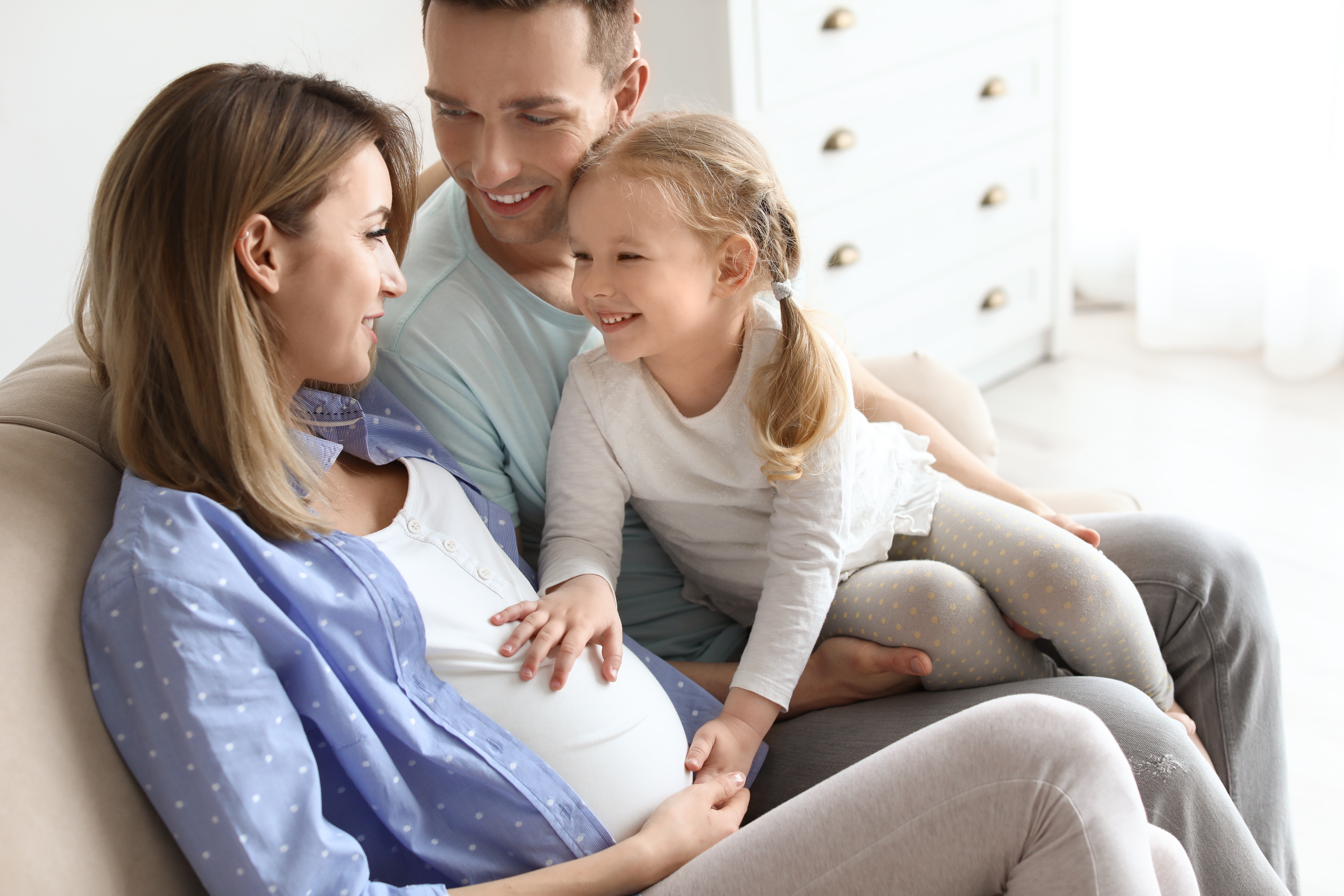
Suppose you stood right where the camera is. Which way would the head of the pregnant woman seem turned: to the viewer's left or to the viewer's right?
to the viewer's right

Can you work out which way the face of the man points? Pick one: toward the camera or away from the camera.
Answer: toward the camera

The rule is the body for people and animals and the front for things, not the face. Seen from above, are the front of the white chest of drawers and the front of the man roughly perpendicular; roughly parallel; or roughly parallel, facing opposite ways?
roughly parallel

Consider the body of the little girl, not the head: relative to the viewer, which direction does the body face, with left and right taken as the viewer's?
facing the viewer and to the left of the viewer

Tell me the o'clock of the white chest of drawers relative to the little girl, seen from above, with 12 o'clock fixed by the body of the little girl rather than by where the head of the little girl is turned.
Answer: The white chest of drawers is roughly at 5 o'clock from the little girl.

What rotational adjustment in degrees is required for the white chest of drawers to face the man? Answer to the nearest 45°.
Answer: approximately 45° to its right

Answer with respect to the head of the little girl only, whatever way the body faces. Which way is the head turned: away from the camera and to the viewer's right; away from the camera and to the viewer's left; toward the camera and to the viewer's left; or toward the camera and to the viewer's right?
toward the camera and to the viewer's left

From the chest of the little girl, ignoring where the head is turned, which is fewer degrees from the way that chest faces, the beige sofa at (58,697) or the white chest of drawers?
the beige sofa

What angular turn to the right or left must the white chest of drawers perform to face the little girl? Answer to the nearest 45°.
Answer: approximately 45° to its right

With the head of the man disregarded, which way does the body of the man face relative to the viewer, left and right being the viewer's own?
facing the viewer and to the right of the viewer
